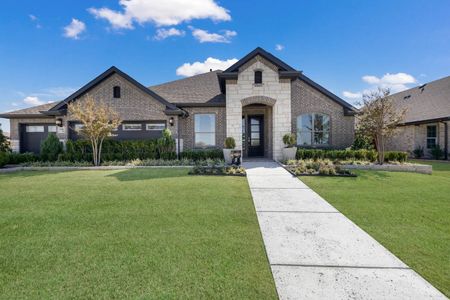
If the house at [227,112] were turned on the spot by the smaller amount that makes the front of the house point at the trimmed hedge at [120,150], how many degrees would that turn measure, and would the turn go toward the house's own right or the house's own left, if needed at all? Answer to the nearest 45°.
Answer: approximately 90° to the house's own right

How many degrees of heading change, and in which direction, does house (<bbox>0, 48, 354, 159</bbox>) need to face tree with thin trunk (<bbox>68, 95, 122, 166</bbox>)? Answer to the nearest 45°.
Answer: approximately 90° to its right

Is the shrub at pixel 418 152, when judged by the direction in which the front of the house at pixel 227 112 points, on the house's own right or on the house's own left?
on the house's own left

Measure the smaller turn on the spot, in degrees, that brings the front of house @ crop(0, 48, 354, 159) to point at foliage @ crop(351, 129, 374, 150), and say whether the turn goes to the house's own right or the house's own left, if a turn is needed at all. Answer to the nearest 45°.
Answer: approximately 90° to the house's own left

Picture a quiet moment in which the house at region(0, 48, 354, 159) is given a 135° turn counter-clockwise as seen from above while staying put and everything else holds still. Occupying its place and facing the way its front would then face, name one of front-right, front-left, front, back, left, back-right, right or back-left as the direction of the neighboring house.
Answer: front-right

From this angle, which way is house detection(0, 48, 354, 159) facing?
toward the camera

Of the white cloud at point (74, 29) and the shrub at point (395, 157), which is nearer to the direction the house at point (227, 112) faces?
the shrub

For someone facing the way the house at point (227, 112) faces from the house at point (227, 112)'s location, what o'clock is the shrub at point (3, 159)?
The shrub is roughly at 3 o'clock from the house.

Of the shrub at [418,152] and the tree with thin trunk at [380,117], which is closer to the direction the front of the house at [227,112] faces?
the tree with thin trunk

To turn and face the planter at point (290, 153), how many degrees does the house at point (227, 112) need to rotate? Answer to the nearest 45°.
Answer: approximately 45° to its left

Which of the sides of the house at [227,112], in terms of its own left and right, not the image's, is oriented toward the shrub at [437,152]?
left
